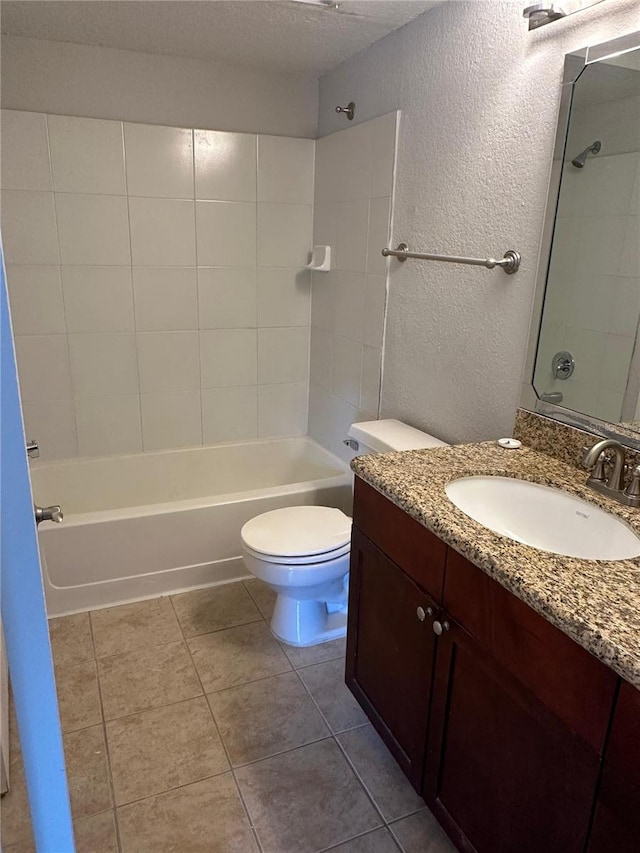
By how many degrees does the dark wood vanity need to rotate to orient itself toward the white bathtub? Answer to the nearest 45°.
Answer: approximately 90° to its right

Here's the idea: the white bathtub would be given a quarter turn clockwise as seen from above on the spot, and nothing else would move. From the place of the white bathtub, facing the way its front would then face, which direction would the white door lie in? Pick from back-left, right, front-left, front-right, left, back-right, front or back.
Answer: left

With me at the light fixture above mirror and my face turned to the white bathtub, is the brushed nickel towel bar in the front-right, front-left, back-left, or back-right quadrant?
front-right

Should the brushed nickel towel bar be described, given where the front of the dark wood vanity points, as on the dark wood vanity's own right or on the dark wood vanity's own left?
on the dark wood vanity's own right

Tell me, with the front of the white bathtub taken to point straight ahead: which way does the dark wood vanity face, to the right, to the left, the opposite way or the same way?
to the right

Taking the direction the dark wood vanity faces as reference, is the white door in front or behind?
in front

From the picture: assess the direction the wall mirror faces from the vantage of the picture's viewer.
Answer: facing the viewer and to the left of the viewer

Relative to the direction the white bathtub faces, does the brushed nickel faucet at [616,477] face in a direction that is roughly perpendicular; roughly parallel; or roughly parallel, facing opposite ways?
roughly perpendicular

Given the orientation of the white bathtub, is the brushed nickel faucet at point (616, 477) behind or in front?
in front

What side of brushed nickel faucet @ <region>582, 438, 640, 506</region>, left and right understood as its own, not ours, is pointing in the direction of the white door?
front

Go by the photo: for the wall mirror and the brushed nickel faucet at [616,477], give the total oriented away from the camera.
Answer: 0

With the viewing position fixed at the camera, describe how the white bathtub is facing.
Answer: facing the viewer

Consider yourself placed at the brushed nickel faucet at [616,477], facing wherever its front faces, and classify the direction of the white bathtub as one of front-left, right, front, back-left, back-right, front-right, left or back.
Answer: front-right
